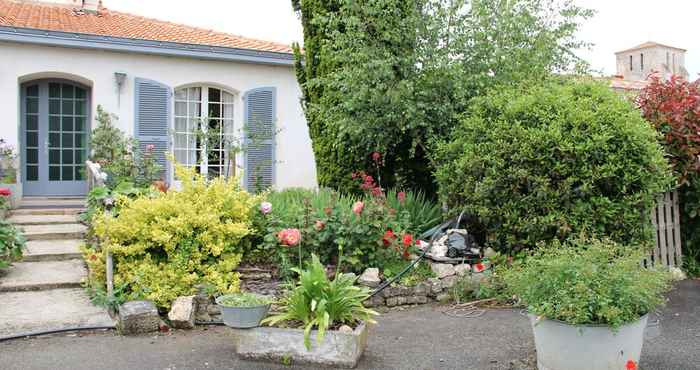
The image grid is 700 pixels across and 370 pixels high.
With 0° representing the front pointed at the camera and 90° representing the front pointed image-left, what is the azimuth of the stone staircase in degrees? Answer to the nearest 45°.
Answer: approximately 0°

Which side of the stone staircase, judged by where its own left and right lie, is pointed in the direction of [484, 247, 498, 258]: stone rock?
left

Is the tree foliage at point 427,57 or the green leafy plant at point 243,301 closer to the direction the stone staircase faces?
the green leafy plant

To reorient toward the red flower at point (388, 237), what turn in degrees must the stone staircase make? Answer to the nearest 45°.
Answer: approximately 45° to its left

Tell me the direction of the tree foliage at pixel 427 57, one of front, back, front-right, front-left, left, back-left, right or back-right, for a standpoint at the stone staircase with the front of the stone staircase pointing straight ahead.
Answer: left

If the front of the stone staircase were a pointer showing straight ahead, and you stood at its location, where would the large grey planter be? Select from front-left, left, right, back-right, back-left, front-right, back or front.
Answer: front-left

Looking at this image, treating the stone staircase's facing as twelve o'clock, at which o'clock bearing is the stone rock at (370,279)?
The stone rock is roughly at 10 o'clock from the stone staircase.

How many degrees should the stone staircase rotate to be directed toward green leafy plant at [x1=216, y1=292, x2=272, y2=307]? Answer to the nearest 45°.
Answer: approximately 45° to its left

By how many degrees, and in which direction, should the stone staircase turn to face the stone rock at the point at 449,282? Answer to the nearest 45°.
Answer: approximately 45° to its left

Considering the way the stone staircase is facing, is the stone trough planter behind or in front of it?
in front

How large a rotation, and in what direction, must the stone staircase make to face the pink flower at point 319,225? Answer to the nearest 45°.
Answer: approximately 45° to its left

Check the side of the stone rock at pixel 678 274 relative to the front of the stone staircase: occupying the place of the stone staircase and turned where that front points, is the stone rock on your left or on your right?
on your left

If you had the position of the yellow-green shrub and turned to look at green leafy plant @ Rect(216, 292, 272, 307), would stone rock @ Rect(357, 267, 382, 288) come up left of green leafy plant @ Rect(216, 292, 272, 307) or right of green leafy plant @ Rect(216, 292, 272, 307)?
left
